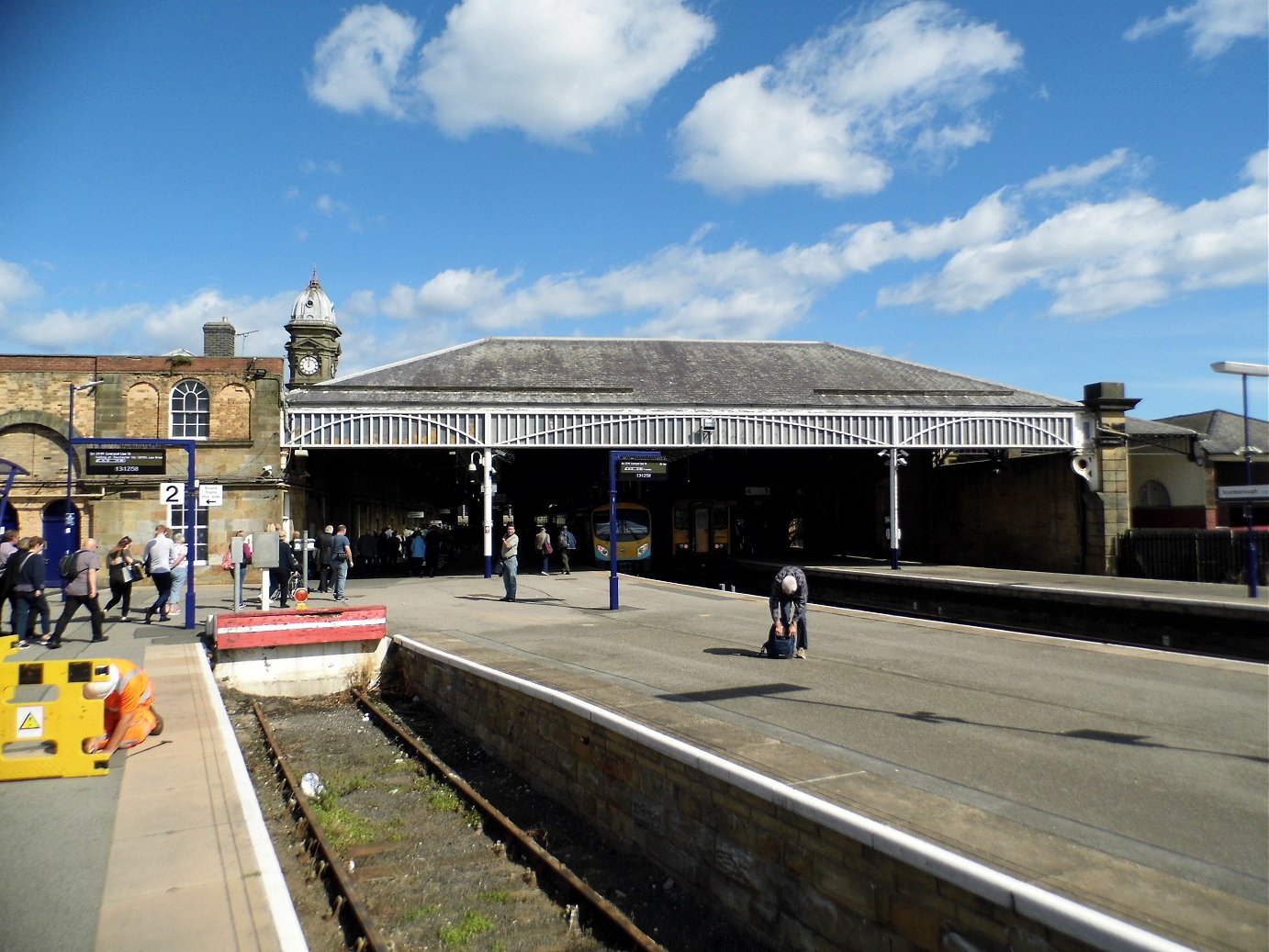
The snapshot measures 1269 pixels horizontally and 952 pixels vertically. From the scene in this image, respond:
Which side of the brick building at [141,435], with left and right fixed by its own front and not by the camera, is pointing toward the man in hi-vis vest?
front

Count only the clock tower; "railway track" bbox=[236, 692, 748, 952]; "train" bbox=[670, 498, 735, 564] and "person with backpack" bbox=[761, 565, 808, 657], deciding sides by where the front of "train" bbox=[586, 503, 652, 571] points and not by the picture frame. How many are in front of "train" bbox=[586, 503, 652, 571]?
2

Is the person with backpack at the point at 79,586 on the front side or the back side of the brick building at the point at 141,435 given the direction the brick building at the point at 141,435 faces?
on the front side

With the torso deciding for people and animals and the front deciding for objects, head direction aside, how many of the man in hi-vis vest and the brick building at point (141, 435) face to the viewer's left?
1

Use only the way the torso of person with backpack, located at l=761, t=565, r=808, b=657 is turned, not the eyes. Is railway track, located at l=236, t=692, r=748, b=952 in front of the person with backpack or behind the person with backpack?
in front

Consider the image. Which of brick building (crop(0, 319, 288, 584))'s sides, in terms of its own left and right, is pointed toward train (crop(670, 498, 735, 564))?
left

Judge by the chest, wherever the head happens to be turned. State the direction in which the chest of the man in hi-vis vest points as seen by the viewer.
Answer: to the viewer's left

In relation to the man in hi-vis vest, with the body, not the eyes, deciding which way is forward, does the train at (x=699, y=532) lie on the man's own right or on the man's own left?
on the man's own right
